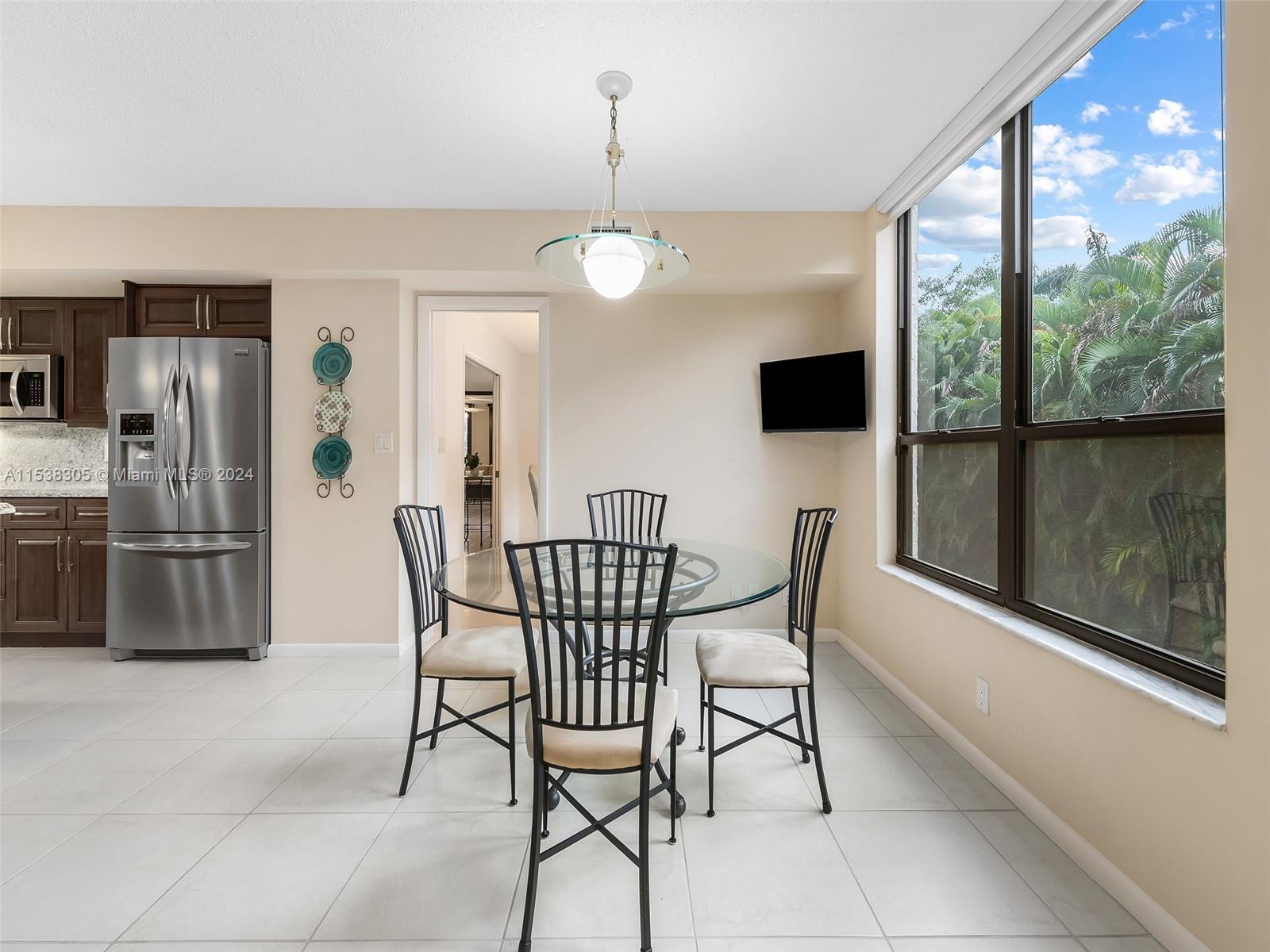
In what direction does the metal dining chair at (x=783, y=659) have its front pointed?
to the viewer's left

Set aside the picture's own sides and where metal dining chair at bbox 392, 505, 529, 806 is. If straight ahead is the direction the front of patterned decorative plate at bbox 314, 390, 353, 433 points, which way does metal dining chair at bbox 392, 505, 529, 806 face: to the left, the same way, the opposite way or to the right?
to the left

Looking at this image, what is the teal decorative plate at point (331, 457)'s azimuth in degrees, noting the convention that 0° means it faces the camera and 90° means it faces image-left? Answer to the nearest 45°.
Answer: approximately 0°

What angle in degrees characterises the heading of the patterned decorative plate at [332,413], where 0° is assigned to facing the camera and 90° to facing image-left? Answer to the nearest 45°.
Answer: approximately 0°

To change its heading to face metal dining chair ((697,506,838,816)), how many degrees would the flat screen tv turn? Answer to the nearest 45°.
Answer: approximately 45° to its left

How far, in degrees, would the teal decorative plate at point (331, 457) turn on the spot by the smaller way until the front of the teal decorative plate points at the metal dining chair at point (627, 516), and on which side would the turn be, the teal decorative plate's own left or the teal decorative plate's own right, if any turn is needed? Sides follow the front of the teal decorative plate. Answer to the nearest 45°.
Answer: approximately 90° to the teal decorative plate's own left

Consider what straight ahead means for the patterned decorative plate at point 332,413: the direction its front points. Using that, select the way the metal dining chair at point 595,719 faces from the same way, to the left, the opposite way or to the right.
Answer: the opposite way

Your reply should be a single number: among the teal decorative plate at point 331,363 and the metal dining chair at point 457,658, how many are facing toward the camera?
1

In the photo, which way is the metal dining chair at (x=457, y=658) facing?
to the viewer's right

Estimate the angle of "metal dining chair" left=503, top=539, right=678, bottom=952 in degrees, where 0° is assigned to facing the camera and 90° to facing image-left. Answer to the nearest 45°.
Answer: approximately 180°

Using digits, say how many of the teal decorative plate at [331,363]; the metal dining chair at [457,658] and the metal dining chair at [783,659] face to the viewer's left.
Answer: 1

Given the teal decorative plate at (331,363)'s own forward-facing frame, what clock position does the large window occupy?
The large window is roughly at 11 o'clock from the teal decorative plate.

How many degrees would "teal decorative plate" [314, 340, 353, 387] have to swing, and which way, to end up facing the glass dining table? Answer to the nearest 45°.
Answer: approximately 45° to its left

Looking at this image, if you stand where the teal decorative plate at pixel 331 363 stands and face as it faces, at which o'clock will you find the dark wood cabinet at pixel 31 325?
The dark wood cabinet is roughly at 4 o'clock from the teal decorative plate.

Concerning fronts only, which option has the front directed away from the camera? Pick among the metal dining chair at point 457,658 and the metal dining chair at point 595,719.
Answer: the metal dining chair at point 595,719

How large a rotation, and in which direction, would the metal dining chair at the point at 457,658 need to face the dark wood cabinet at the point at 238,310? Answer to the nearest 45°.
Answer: approximately 135° to its left
